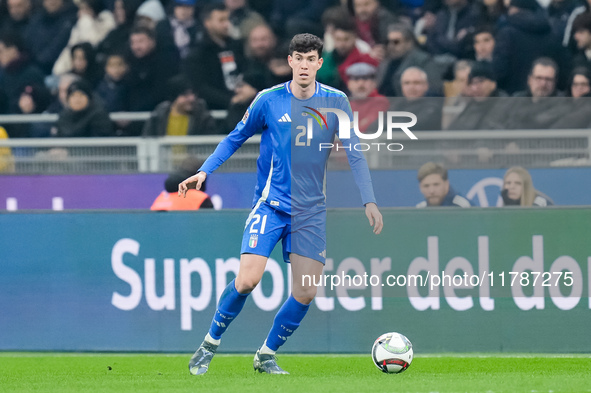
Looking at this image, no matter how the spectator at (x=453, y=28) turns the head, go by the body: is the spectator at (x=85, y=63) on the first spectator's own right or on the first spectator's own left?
on the first spectator's own right

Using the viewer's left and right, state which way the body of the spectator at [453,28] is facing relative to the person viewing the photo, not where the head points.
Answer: facing the viewer

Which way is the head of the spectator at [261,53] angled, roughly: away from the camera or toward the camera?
toward the camera

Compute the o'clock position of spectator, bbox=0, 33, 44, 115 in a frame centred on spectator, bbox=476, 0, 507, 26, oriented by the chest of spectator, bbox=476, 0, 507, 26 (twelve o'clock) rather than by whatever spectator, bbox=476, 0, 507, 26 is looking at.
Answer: spectator, bbox=0, 33, 44, 115 is roughly at 3 o'clock from spectator, bbox=476, 0, 507, 26.

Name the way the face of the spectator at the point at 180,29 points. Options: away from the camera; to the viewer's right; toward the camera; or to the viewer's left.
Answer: toward the camera

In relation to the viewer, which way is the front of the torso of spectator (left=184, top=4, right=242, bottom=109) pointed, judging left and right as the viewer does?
facing the viewer and to the right of the viewer

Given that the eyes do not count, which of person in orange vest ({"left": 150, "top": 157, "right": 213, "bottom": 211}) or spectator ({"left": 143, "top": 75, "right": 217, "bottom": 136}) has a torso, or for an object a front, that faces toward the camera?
the spectator

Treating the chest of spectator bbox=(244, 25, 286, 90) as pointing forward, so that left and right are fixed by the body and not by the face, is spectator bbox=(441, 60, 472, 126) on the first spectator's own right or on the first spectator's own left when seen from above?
on the first spectator's own left

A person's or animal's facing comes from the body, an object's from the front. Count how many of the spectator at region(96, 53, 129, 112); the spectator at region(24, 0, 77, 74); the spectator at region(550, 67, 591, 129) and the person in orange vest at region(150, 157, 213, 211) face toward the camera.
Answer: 3

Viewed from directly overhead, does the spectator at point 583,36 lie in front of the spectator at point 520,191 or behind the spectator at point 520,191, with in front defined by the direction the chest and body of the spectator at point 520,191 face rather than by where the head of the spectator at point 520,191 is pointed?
behind

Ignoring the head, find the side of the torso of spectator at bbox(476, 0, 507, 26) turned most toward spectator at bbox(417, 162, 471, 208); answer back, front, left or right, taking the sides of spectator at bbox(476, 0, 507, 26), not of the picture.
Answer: front

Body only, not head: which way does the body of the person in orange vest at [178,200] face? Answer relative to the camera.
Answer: away from the camera

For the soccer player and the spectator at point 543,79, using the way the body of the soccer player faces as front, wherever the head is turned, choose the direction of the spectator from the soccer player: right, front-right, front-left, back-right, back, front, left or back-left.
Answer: back-left

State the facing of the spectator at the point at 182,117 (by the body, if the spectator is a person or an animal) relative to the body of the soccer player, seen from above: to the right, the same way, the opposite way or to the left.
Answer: the same way

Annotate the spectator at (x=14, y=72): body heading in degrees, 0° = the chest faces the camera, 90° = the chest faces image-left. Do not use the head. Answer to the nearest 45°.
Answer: approximately 45°

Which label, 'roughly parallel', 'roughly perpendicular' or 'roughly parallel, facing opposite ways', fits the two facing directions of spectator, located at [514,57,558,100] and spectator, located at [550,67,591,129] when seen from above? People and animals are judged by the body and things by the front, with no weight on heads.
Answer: roughly parallel
